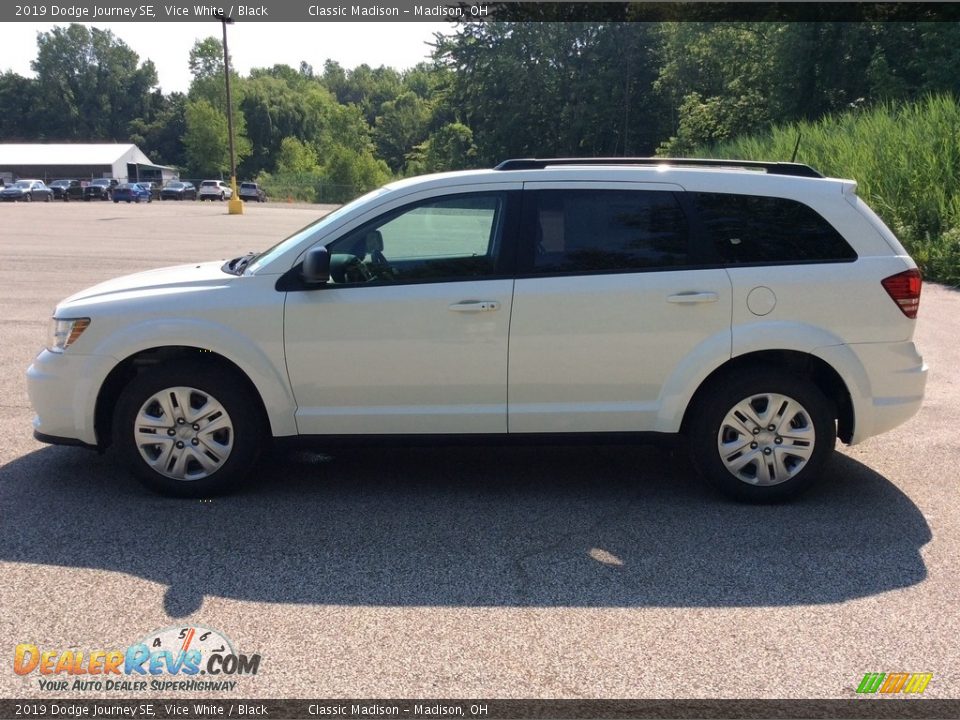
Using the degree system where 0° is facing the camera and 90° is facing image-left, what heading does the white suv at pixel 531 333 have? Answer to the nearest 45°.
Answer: approximately 90°
